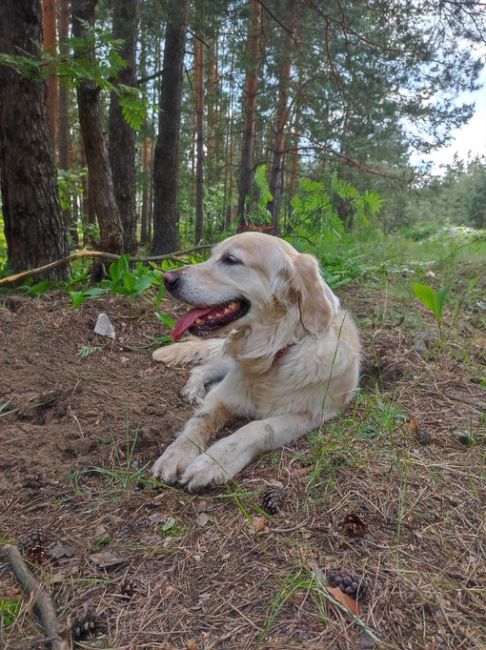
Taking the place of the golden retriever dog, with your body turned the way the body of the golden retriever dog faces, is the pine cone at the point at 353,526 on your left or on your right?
on your left

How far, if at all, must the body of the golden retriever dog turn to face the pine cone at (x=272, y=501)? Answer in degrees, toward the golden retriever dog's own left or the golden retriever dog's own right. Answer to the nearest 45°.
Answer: approximately 45° to the golden retriever dog's own left

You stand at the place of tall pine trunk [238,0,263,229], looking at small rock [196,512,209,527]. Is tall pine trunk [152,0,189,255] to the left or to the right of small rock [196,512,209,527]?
right

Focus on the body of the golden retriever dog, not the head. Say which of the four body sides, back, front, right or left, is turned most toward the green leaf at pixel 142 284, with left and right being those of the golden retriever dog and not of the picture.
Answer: right

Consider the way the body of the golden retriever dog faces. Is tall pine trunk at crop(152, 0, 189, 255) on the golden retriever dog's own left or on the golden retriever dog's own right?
on the golden retriever dog's own right

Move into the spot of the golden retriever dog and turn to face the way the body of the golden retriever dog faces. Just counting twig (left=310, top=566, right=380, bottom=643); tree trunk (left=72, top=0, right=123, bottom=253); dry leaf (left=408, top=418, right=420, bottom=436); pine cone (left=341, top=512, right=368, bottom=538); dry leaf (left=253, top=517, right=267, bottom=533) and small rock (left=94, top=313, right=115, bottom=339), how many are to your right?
2

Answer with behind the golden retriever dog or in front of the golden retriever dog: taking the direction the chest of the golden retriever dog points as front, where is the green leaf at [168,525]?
in front

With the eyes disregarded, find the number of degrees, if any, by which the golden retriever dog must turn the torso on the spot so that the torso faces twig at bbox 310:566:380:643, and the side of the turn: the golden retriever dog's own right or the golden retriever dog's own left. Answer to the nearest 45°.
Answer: approximately 45° to the golden retriever dog's own left

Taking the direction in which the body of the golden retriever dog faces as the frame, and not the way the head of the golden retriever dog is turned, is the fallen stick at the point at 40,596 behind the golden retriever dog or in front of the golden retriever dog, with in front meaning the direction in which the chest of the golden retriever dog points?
in front

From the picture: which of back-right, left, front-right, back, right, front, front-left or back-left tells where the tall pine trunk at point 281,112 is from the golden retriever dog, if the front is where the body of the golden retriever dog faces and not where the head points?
back-right

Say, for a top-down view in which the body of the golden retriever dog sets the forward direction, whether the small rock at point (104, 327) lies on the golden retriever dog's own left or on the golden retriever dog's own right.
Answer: on the golden retriever dog's own right

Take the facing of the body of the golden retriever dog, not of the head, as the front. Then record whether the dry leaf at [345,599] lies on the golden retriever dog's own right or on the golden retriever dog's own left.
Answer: on the golden retriever dog's own left

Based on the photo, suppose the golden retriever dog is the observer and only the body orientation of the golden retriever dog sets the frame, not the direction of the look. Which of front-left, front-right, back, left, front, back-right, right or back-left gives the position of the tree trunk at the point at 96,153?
right

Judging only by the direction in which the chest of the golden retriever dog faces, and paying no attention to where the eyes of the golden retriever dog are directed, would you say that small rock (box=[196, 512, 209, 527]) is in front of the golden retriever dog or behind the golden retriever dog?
in front

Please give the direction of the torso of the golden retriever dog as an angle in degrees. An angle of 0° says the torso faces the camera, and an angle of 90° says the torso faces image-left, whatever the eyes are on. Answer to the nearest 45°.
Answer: approximately 45°

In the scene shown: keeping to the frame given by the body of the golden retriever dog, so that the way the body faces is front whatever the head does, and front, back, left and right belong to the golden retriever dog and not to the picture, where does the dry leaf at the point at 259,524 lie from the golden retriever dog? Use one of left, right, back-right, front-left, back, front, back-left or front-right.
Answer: front-left

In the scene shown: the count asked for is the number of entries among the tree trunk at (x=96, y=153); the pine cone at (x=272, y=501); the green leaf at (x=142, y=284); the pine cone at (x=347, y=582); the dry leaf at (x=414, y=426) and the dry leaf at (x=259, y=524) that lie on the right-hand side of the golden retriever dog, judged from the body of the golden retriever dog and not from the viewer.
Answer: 2
